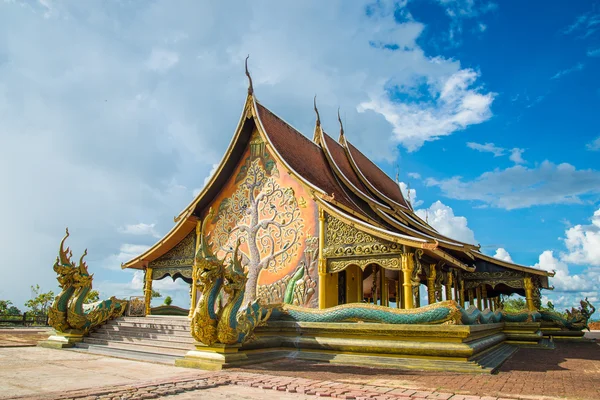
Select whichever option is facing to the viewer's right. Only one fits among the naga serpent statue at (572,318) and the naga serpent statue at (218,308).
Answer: the naga serpent statue at (572,318)

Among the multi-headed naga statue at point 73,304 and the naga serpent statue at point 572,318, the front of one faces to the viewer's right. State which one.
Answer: the naga serpent statue

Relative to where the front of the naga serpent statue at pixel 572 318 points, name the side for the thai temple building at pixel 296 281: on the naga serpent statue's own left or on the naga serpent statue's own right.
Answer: on the naga serpent statue's own right

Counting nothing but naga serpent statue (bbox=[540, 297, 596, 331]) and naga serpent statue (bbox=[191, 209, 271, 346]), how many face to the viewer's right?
1

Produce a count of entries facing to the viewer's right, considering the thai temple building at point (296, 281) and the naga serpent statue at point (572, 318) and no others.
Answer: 1

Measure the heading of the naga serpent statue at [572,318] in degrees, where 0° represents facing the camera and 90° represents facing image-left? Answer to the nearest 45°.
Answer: approximately 270°

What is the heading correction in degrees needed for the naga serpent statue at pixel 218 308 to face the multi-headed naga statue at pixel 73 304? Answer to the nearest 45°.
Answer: approximately 90° to its right

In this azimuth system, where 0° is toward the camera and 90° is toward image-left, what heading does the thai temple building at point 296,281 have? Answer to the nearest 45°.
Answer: approximately 45°

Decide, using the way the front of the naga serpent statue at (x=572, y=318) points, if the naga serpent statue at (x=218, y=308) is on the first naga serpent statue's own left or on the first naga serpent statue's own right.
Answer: on the first naga serpent statue's own right

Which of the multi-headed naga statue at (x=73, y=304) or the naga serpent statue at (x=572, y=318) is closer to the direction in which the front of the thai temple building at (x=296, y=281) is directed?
the multi-headed naga statue

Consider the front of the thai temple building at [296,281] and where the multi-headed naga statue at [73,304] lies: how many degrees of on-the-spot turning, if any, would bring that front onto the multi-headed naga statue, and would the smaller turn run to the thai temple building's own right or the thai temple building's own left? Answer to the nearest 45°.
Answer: approximately 45° to the thai temple building's own right

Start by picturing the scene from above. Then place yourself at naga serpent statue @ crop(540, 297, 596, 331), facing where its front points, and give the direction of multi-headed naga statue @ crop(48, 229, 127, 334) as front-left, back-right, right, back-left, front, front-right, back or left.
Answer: back-right
